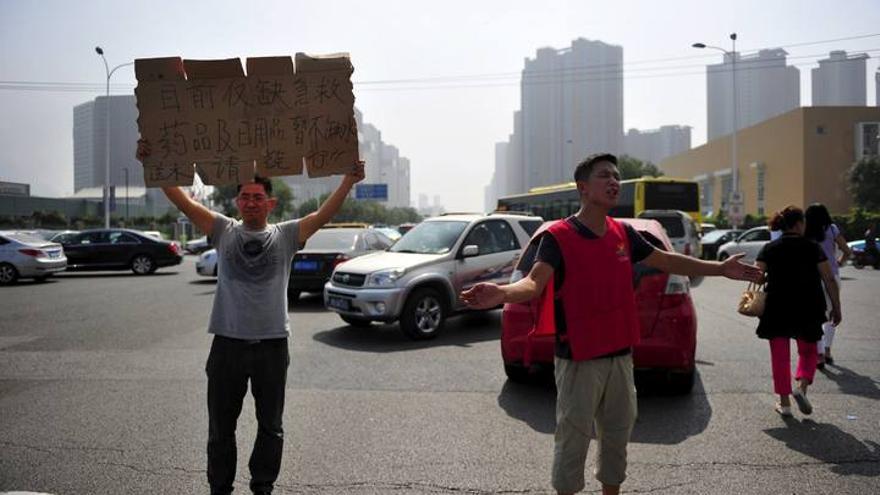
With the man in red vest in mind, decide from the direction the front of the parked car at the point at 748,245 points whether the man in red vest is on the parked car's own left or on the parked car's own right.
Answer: on the parked car's own left

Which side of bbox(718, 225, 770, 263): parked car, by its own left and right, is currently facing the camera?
left

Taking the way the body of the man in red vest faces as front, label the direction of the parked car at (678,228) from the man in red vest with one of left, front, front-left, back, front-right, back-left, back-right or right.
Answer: back-left

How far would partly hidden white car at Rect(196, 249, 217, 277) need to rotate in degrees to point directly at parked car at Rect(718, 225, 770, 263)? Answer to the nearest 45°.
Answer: approximately 135° to its left

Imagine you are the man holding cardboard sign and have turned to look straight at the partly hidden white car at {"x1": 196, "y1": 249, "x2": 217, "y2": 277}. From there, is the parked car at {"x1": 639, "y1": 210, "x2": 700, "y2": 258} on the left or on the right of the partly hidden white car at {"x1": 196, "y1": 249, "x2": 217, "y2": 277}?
right

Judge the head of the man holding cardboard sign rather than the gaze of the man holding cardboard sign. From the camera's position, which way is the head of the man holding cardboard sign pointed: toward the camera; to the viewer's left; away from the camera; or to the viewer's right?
toward the camera

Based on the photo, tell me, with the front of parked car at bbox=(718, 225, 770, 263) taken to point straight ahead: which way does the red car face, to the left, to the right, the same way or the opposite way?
to the right

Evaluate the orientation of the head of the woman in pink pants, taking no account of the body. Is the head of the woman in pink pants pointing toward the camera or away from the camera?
away from the camera

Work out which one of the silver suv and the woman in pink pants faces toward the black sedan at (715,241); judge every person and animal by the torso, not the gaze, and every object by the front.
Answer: the woman in pink pants

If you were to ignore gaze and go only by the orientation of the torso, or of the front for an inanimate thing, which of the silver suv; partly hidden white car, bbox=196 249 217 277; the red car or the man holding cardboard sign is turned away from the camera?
the red car

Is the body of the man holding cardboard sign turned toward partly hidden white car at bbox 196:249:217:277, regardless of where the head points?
no

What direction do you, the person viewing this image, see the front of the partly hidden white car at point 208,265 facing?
facing the viewer and to the left of the viewer

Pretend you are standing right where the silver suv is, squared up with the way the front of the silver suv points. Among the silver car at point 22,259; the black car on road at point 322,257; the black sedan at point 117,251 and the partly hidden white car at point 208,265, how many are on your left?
0

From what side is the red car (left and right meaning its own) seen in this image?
back

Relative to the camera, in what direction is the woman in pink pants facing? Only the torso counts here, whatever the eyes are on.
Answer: away from the camera

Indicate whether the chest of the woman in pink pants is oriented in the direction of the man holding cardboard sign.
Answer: no

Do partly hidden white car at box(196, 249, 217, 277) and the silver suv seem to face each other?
no

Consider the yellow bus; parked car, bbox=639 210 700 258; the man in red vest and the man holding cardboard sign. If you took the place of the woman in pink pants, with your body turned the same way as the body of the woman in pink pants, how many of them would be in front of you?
2

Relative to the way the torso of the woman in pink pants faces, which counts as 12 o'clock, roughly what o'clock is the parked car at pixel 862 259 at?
The parked car is roughly at 12 o'clock from the woman in pink pants.

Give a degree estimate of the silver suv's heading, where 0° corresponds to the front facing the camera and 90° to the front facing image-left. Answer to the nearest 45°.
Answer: approximately 45°

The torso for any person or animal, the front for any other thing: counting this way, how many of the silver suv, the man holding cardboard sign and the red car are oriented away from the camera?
1
